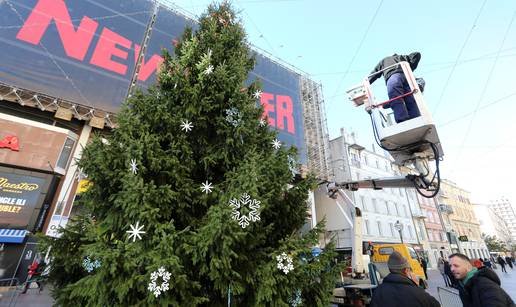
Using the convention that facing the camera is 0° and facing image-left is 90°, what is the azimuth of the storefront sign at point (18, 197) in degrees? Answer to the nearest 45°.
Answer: approximately 315°
